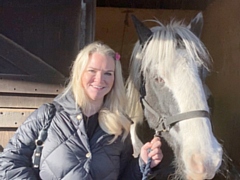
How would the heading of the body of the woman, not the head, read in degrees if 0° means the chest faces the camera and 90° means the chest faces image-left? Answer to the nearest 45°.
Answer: approximately 0°
